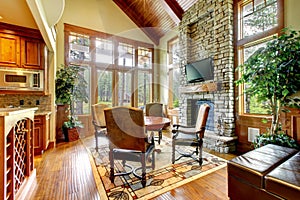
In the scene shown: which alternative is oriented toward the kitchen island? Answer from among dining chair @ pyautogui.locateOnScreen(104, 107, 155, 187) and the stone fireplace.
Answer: the stone fireplace

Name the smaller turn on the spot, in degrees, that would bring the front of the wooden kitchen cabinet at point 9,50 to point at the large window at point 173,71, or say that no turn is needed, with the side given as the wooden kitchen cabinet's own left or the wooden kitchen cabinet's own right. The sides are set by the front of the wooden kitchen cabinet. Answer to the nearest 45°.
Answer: approximately 45° to the wooden kitchen cabinet's own left

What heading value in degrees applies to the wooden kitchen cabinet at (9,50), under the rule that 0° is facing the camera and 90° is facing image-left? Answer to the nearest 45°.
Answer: approximately 315°

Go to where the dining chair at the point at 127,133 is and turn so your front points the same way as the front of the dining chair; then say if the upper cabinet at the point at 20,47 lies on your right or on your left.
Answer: on your left

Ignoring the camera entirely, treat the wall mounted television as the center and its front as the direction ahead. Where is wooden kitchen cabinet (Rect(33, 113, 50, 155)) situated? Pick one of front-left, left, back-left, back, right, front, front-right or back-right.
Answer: front

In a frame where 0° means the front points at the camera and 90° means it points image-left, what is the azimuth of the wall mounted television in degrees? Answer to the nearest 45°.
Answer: approximately 45°

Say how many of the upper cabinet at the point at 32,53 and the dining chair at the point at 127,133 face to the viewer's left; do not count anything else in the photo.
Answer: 0

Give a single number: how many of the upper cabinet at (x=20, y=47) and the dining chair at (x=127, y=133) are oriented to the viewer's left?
0

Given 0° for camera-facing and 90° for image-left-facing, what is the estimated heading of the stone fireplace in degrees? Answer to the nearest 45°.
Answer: approximately 45°

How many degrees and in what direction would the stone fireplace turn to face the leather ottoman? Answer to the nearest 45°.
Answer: approximately 45° to its left

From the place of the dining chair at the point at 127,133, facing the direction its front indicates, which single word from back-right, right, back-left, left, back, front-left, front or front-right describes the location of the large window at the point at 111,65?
front-left

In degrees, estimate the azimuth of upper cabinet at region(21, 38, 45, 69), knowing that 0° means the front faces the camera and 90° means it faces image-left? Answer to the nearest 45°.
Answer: approximately 315°

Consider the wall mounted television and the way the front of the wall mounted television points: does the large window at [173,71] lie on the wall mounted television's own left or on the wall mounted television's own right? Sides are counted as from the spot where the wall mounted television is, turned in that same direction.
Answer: on the wall mounted television's own right

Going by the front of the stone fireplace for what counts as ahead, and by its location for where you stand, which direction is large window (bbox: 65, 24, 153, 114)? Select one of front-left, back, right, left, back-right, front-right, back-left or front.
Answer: front-right

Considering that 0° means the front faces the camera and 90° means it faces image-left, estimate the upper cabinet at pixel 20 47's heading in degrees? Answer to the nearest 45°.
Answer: approximately 315°

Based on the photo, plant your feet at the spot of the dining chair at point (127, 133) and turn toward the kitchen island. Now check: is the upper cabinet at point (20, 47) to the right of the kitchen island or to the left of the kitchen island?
right
